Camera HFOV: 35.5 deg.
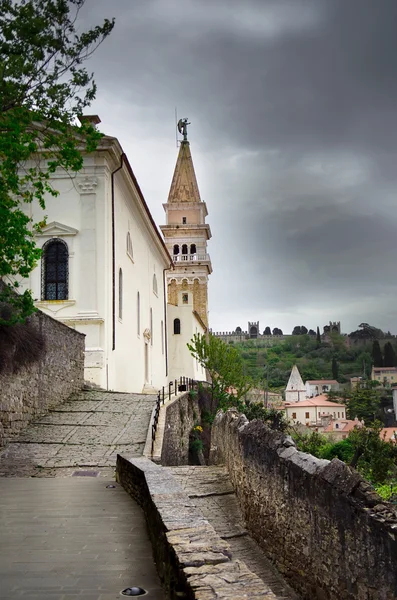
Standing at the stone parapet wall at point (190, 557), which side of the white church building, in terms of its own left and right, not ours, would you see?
front

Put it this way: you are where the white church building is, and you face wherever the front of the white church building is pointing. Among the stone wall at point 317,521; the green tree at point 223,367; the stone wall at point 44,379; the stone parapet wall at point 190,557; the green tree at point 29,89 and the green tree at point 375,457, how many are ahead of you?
4

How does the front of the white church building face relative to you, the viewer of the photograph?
facing the viewer

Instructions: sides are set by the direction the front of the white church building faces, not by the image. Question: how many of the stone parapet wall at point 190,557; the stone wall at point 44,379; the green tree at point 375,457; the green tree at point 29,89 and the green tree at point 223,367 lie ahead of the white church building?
3

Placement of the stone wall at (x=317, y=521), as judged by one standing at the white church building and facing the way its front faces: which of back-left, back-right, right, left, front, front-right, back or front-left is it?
front

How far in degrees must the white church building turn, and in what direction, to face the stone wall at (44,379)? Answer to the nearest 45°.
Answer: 0° — it already faces it

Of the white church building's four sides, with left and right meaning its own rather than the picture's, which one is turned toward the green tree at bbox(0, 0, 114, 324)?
front

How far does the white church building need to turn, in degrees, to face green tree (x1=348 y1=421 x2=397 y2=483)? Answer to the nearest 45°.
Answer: approximately 135° to its left

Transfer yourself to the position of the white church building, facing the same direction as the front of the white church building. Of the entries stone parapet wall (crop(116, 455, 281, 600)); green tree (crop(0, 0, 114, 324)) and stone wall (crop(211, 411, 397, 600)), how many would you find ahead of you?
3
